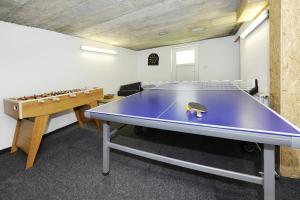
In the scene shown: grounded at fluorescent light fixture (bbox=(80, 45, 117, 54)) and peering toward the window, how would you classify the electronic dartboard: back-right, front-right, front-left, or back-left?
front-left

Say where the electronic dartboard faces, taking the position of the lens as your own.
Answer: facing the viewer

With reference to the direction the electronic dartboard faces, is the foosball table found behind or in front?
in front

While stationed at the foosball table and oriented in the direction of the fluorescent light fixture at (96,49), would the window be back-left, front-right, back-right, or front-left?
front-right

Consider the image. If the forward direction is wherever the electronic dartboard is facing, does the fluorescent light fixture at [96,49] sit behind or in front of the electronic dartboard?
in front
